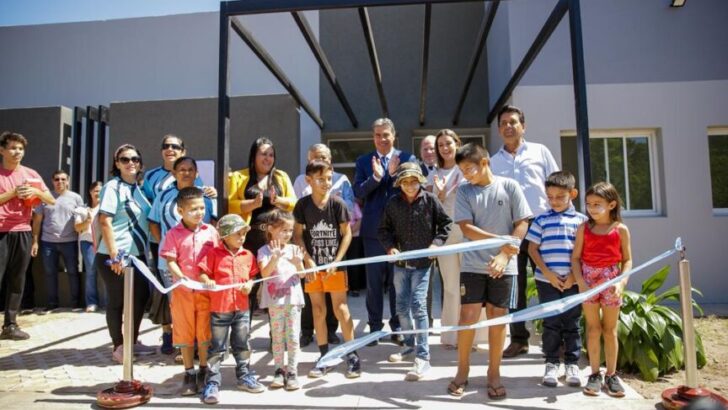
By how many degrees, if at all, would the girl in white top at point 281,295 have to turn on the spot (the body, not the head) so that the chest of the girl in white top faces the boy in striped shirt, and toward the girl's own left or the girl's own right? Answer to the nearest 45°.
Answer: approximately 90° to the girl's own left

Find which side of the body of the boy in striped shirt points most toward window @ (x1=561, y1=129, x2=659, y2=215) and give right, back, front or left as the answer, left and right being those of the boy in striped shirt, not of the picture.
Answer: back

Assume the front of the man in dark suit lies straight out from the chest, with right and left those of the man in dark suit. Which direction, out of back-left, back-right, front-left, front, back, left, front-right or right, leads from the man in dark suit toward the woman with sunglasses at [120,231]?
right

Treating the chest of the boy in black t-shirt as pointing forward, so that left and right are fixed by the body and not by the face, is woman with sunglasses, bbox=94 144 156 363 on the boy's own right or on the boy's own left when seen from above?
on the boy's own right

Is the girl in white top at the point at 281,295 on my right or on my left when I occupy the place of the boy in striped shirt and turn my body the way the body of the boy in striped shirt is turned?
on my right

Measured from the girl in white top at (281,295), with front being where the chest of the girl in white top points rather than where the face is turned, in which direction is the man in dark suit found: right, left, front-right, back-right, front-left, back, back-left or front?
back-left

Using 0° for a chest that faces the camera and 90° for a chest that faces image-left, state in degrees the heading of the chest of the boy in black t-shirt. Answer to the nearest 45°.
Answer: approximately 0°

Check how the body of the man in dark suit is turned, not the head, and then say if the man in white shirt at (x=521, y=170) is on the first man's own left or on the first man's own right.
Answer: on the first man's own left

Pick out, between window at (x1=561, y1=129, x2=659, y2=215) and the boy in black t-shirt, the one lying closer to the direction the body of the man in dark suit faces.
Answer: the boy in black t-shirt

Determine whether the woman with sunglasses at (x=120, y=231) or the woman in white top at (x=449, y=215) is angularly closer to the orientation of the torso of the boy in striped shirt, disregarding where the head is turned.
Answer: the woman with sunglasses

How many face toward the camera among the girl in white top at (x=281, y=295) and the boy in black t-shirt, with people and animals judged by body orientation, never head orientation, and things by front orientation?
2

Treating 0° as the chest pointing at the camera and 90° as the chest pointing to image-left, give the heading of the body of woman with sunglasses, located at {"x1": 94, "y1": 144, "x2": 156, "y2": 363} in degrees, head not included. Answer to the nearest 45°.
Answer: approximately 315°

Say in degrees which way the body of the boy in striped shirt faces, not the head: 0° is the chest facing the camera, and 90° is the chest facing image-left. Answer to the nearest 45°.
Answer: approximately 0°
